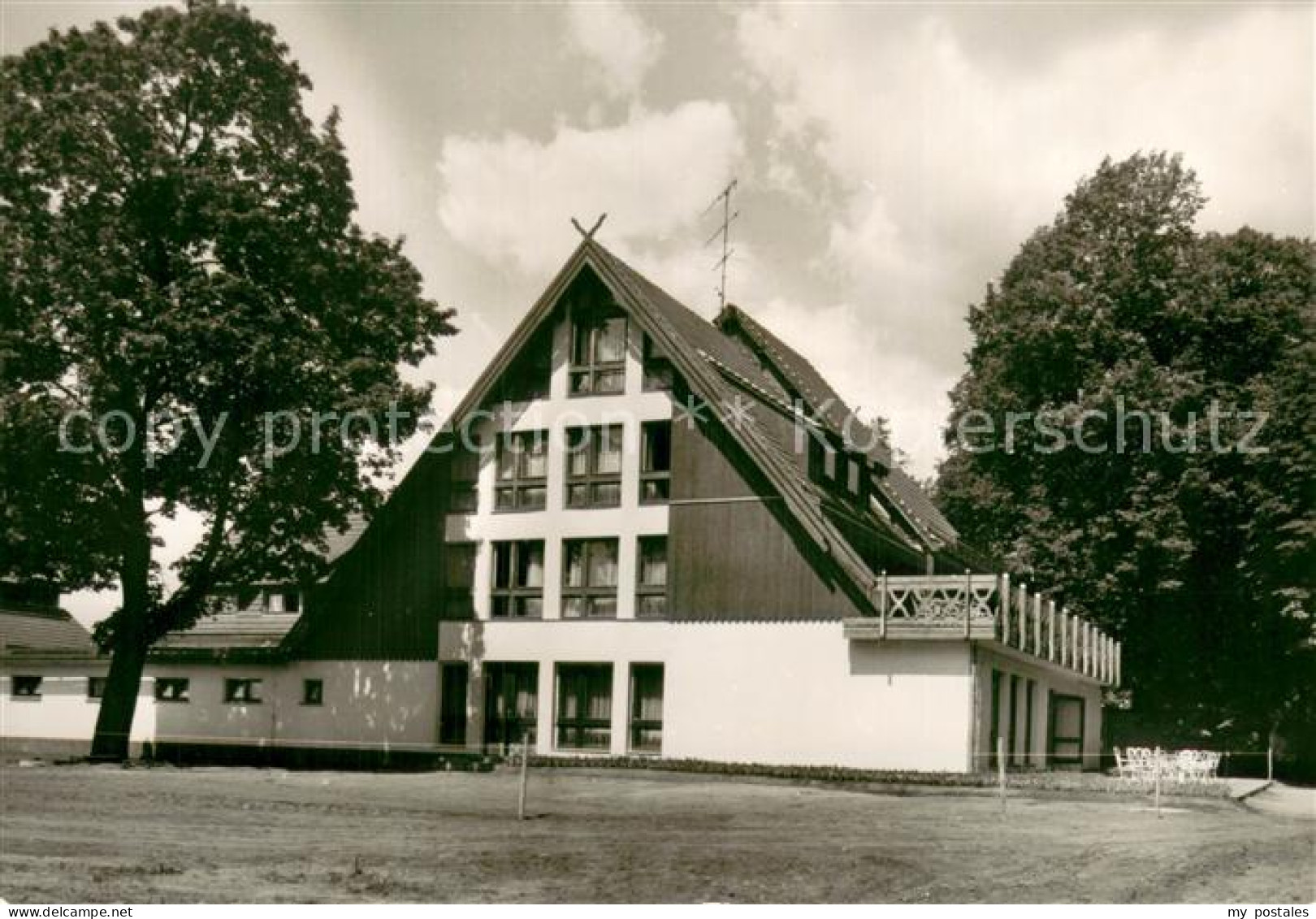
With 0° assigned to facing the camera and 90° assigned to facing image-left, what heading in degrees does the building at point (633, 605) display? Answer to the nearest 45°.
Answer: approximately 0°

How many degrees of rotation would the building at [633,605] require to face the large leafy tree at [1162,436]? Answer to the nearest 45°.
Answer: approximately 135° to its left

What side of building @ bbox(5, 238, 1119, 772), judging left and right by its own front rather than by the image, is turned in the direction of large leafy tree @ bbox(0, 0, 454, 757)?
right
